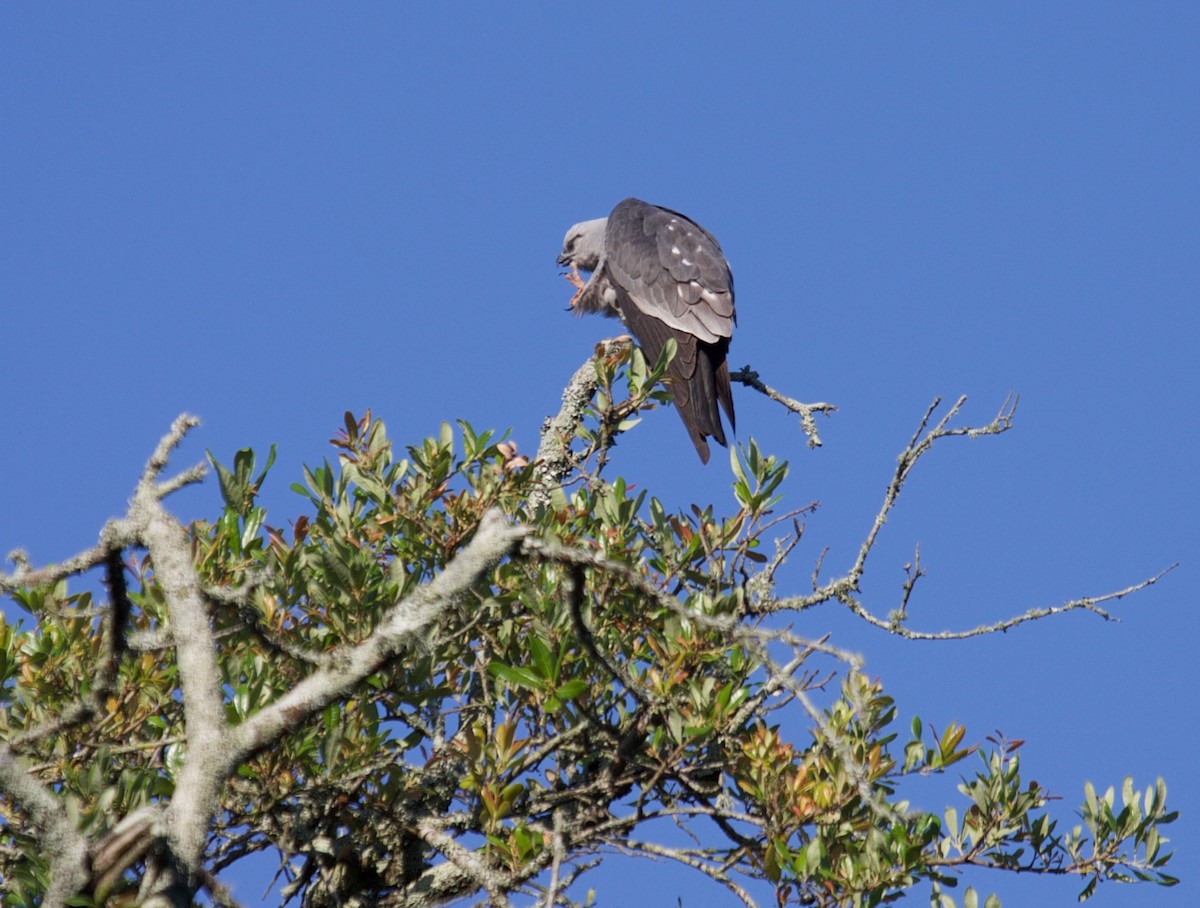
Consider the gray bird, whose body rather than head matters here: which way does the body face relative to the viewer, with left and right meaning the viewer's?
facing away from the viewer and to the left of the viewer
